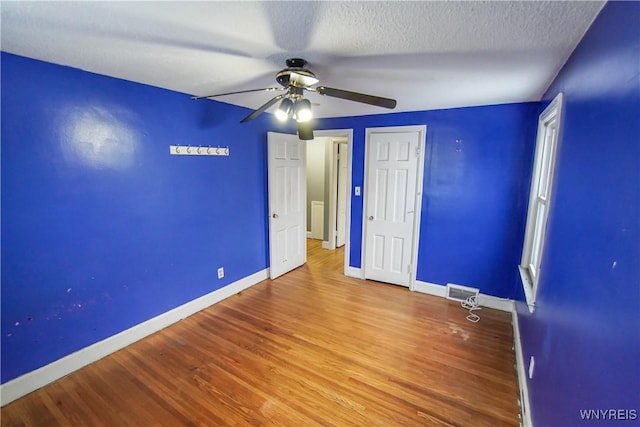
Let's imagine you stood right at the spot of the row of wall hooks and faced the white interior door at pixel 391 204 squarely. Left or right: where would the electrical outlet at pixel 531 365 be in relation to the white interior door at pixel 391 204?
right

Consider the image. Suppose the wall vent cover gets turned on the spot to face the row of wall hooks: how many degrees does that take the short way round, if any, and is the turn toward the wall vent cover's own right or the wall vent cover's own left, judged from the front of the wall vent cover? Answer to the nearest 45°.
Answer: approximately 45° to the wall vent cover's own right

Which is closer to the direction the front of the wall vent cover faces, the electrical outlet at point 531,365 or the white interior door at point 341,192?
the electrical outlet

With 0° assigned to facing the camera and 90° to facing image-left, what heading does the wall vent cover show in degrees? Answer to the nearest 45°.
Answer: approximately 0°

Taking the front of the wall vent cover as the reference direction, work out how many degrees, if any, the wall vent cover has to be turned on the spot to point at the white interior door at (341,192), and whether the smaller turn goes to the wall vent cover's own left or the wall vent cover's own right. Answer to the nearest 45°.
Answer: approximately 135° to the wall vent cover's own right

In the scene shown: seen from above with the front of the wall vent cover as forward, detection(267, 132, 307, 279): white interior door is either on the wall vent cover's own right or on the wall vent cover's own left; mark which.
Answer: on the wall vent cover's own right
